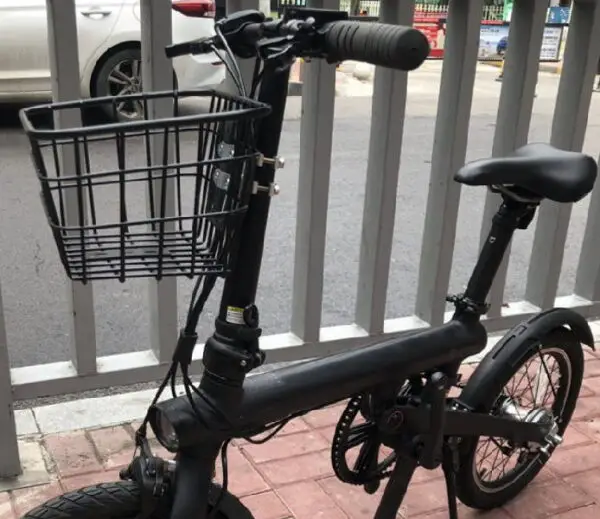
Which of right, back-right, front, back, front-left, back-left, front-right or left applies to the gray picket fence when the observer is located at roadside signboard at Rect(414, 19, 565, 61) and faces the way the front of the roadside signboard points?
front

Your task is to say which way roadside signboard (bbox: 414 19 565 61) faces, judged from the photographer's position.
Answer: facing the viewer

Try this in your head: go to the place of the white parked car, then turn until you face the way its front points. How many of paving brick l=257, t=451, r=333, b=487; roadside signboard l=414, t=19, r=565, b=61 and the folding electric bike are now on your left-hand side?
2

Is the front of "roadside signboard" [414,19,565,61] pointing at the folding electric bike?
yes

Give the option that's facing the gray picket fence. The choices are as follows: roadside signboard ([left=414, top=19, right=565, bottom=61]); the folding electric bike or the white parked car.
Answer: the roadside signboard

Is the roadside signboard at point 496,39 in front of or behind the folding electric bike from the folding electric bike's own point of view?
behind

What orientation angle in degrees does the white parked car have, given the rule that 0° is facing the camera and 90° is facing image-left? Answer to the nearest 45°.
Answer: approximately 90°

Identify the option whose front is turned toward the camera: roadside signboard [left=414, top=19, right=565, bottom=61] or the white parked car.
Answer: the roadside signboard

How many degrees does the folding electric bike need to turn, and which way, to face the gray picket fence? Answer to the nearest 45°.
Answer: approximately 135° to its right

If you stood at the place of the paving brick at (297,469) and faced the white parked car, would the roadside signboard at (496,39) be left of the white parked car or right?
right

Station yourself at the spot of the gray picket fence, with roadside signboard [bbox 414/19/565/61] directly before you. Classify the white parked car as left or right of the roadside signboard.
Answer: left

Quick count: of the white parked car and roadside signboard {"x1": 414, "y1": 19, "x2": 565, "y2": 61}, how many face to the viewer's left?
1

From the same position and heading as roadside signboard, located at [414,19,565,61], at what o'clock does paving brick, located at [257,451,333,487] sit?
The paving brick is roughly at 12 o'clock from the roadside signboard.

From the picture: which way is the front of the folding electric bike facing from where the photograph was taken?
facing the viewer and to the left of the viewer
